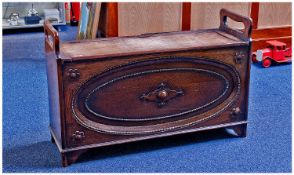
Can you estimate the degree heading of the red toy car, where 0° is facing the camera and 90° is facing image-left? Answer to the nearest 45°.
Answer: approximately 45°

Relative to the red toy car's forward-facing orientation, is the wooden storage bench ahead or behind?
ahead
